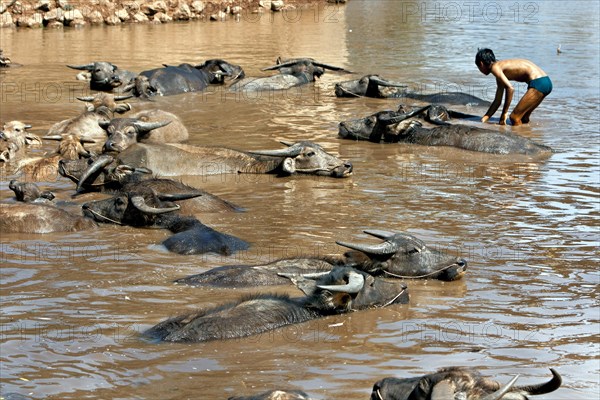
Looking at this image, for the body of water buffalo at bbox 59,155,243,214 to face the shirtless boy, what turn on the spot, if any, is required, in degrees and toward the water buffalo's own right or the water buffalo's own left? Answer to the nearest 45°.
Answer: approximately 135° to the water buffalo's own right

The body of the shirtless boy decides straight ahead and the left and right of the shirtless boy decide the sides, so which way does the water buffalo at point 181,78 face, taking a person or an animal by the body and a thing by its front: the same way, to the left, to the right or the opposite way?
the opposite way

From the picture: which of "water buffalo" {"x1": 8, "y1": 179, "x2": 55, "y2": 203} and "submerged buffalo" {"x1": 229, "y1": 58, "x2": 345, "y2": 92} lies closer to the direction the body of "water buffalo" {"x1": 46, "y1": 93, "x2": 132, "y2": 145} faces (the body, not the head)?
the submerged buffalo

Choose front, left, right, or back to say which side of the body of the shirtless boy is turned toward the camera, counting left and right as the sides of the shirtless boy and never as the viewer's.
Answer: left

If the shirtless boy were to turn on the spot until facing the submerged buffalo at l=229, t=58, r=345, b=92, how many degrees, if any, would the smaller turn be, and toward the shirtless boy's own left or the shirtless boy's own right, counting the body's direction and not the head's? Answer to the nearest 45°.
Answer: approximately 45° to the shirtless boy's own right

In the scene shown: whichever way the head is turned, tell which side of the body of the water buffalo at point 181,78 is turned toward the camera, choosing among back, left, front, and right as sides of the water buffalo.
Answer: right

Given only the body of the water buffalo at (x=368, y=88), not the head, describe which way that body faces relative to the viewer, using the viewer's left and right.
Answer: facing to the left of the viewer

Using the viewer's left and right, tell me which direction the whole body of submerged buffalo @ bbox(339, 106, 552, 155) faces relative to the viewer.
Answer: facing to the left of the viewer

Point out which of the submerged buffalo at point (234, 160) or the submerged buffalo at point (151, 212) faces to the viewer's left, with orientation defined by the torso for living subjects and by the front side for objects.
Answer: the submerged buffalo at point (151, 212)

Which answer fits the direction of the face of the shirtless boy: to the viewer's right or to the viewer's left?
to the viewer's left
